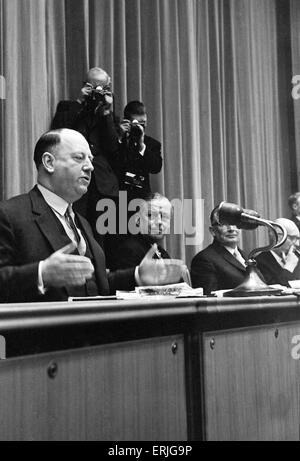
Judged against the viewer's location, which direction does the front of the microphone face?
facing to the left of the viewer

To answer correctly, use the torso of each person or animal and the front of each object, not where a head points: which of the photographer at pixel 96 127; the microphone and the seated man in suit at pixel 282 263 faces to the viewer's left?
the microphone

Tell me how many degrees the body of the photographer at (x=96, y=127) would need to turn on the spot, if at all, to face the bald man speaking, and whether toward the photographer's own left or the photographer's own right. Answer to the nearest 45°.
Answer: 0° — they already face them

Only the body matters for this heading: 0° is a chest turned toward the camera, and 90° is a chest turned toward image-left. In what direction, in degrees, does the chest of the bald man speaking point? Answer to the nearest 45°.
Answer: approximately 315°

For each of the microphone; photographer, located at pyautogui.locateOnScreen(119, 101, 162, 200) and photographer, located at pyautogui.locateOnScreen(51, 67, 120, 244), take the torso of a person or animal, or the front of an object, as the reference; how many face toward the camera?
2

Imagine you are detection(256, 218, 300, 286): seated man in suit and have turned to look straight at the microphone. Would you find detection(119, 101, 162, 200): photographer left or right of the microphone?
right

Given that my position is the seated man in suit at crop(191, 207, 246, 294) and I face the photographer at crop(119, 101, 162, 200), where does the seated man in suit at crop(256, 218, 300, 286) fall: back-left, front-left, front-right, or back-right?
back-right

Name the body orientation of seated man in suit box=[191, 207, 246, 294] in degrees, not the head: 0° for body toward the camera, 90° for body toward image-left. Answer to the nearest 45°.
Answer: approximately 315°

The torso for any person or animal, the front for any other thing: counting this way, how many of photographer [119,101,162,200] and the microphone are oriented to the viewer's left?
1
